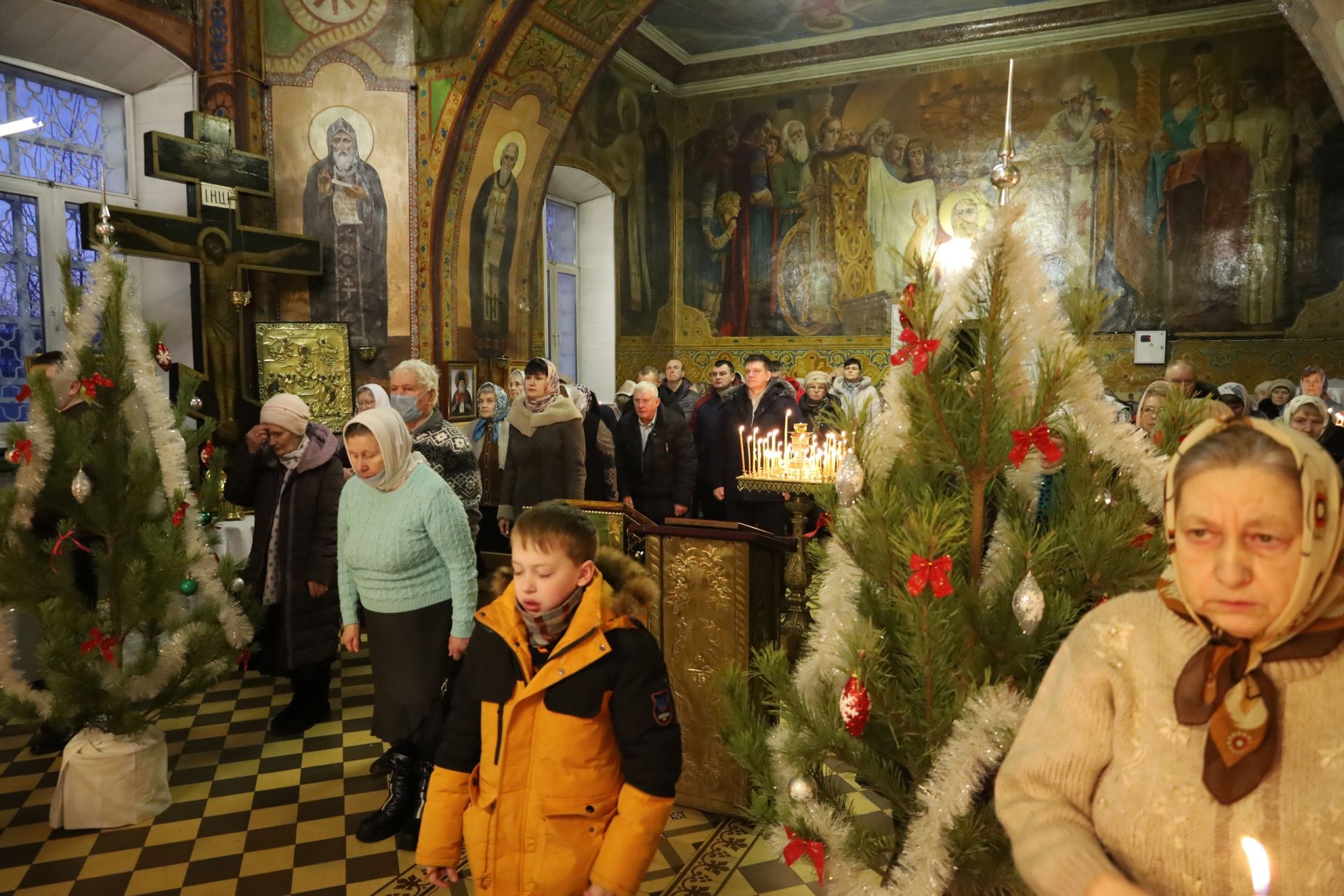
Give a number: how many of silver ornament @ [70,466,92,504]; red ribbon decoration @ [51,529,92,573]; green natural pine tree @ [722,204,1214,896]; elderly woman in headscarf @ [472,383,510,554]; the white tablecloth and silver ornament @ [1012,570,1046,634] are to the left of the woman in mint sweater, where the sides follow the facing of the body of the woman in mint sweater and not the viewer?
2

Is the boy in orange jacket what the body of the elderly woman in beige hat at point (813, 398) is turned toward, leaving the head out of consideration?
yes

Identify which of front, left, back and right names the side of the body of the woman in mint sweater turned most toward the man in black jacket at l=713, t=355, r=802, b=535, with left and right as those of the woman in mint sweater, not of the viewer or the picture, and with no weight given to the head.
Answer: back

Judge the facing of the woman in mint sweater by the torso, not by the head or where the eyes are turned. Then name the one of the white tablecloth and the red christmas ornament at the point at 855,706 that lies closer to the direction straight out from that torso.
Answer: the red christmas ornament

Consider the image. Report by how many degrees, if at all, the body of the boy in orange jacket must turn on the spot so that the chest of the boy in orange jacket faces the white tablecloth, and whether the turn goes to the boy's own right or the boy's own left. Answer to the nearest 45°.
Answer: approximately 90° to the boy's own right

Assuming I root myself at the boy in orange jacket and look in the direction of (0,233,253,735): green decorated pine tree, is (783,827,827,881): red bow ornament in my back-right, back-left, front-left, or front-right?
back-right

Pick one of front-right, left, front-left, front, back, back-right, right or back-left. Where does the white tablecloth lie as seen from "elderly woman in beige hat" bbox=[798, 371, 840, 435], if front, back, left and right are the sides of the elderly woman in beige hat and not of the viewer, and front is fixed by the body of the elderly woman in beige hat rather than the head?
front-right

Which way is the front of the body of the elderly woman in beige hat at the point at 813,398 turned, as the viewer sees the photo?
toward the camera

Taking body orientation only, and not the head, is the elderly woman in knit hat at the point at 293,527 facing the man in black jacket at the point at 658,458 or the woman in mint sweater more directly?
the woman in mint sweater

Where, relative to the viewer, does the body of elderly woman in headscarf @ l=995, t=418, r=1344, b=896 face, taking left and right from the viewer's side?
facing the viewer

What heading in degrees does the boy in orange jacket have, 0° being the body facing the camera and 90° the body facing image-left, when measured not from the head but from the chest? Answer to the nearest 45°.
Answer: approximately 45°

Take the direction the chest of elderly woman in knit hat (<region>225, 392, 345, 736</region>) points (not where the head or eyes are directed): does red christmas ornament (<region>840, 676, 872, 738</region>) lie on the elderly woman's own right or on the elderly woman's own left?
on the elderly woman's own left

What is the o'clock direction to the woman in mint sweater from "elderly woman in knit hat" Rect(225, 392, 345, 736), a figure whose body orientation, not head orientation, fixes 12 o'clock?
The woman in mint sweater is roughly at 10 o'clock from the elderly woman in knit hat.

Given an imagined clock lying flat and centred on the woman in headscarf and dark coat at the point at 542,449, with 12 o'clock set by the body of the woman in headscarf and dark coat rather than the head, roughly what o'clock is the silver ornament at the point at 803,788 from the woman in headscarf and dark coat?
The silver ornament is roughly at 10 o'clock from the woman in headscarf and dark coat.

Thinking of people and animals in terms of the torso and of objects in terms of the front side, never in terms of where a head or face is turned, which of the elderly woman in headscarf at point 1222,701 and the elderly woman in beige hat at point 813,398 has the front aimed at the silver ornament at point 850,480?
the elderly woman in beige hat at point 813,398

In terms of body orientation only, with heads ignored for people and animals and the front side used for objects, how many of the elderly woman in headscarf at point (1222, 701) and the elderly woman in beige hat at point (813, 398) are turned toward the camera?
2
